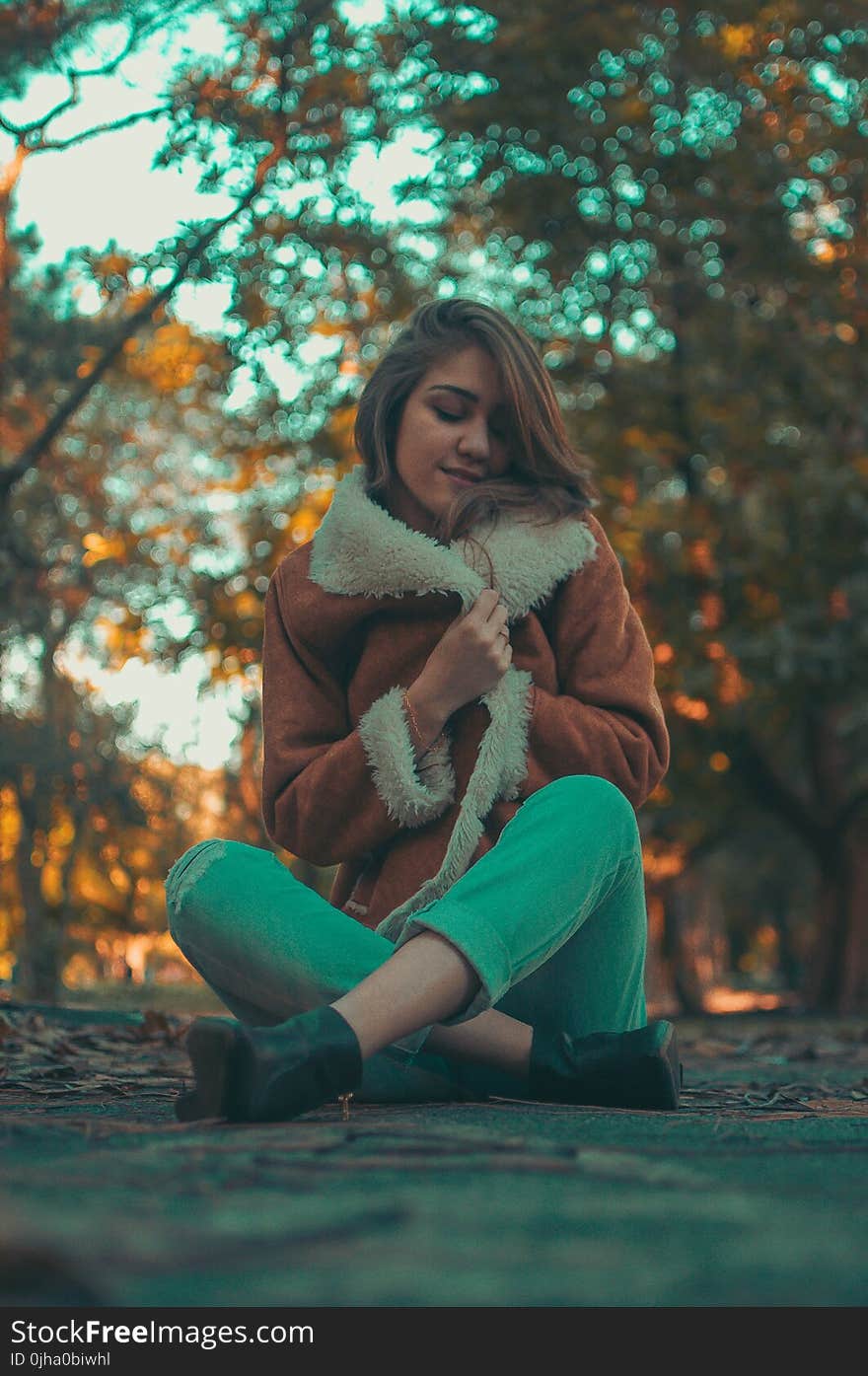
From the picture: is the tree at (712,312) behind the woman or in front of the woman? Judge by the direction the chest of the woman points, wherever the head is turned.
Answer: behind

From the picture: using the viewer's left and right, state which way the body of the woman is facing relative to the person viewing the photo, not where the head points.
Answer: facing the viewer
